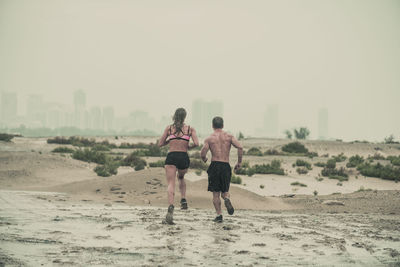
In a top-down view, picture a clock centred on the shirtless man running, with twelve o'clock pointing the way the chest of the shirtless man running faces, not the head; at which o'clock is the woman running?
The woman running is roughly at 9 o'clock from the shirtless man running.

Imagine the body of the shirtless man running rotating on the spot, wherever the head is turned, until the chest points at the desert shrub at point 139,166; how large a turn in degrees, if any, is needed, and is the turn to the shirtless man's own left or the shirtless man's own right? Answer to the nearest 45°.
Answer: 0° — they already face it

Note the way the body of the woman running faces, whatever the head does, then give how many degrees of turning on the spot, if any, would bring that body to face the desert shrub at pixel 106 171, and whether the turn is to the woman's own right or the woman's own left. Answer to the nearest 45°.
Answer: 0° — they already face it

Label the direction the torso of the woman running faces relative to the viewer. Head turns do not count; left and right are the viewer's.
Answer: facing away from the viewer

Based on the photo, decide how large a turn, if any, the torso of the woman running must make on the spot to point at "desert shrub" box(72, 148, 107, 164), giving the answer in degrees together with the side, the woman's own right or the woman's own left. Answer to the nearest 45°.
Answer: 0° — they already face it

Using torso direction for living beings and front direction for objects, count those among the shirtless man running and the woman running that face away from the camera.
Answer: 2

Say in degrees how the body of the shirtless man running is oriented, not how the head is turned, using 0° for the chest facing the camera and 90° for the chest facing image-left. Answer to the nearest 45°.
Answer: approximately 180°

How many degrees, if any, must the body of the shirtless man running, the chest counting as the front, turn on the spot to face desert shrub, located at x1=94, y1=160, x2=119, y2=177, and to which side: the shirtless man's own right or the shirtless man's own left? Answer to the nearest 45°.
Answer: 0° — they already face it
